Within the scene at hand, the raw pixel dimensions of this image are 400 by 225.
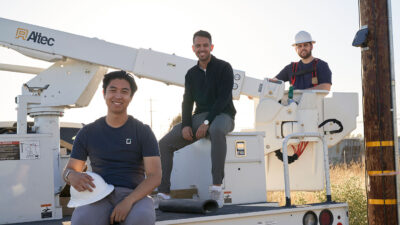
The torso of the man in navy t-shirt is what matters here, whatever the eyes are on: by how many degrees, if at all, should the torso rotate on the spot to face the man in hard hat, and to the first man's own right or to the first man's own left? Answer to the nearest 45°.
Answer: approximately 135° to the first man's own left

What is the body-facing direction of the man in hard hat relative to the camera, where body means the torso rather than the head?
toward the camera

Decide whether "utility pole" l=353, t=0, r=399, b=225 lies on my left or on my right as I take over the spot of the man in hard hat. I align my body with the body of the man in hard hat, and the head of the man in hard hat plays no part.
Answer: on my left

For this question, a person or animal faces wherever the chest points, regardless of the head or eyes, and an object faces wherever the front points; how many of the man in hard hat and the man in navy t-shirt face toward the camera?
2

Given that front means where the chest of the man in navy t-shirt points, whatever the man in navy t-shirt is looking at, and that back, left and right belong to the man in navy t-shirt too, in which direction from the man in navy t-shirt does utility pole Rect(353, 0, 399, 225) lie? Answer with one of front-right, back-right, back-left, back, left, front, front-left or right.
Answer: back-left

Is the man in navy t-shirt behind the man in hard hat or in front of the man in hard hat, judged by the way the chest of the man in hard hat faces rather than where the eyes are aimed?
in front

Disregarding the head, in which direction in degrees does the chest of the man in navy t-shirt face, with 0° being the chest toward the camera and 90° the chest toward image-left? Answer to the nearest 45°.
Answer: approximately 0°

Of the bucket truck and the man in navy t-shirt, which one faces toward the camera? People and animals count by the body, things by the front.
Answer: the man in navy t-shirt
